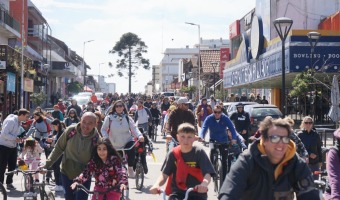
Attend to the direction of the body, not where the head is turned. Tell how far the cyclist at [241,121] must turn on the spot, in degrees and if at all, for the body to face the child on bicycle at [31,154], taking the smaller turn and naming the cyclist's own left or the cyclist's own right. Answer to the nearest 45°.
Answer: approximately 45° to the cyclist's own right

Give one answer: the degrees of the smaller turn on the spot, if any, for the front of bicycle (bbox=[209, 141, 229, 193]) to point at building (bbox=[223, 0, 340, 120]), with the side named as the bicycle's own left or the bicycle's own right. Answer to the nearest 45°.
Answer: approximately 180°

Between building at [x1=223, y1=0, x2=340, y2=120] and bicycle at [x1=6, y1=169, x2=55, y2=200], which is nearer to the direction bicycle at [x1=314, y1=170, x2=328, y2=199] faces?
the bicycle

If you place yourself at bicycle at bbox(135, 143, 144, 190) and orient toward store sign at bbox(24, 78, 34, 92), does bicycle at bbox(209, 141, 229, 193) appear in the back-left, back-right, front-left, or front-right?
back-right
